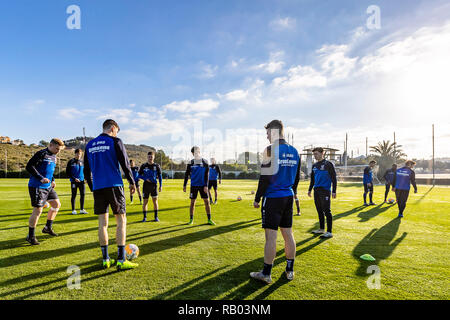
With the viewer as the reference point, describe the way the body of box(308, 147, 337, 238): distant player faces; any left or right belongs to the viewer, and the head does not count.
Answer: facing the viewer and to the left of the viewer

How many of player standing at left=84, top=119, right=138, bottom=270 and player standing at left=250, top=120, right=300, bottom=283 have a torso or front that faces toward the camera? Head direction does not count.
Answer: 0

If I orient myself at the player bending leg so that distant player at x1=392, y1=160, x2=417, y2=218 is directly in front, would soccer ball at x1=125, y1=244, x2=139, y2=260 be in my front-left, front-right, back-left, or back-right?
front-right

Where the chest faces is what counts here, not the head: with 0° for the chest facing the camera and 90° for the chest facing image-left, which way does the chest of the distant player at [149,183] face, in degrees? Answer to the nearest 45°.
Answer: approximately 0°

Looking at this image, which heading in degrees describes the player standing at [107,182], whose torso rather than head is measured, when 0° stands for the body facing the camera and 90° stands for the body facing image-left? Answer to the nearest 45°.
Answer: approximately 225°

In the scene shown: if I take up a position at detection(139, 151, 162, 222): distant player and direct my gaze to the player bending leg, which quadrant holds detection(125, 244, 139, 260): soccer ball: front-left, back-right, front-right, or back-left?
front-left

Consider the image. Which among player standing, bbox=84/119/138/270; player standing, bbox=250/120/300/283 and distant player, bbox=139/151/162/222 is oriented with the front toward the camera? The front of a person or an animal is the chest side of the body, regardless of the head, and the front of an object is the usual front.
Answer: the distant player

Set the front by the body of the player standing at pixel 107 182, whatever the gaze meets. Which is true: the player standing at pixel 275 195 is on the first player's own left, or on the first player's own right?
on the first player's own right

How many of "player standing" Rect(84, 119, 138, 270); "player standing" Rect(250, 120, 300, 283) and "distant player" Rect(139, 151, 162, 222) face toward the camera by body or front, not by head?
1

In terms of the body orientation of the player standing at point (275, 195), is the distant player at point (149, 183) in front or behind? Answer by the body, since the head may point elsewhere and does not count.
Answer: in front

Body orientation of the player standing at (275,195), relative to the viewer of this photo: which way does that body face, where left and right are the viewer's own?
facing away from the viewer and to the left of the viewer

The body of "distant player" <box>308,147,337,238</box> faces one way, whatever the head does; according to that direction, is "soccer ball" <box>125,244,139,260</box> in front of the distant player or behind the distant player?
in front

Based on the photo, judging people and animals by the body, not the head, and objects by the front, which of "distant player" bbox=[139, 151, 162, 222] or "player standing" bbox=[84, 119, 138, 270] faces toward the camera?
the distant player
